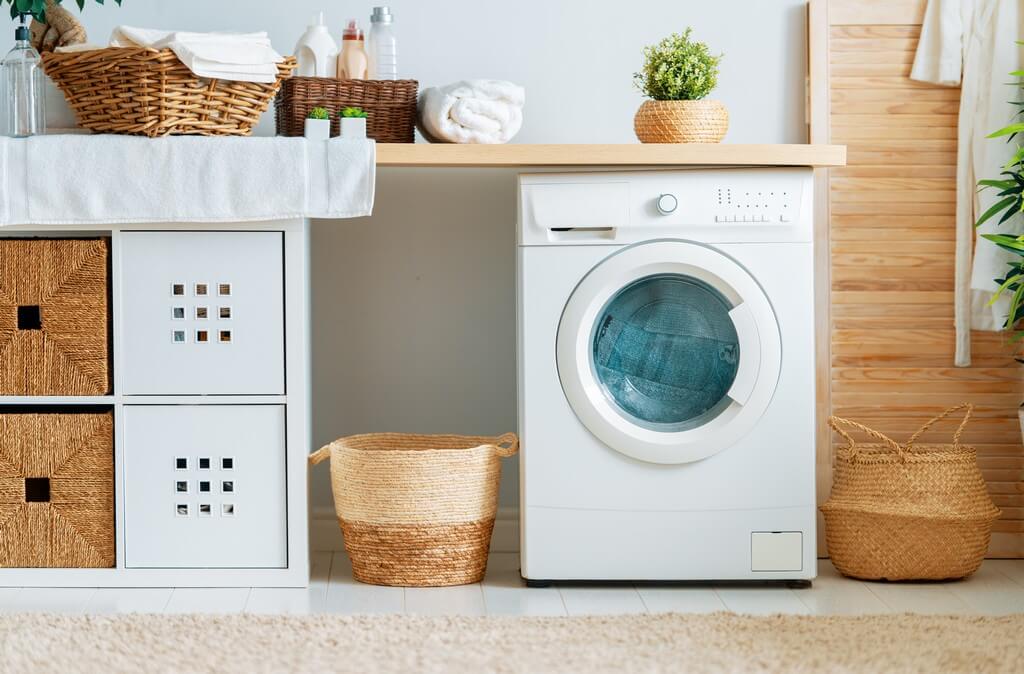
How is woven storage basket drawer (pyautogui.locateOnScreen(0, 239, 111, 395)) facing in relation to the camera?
toward the camera

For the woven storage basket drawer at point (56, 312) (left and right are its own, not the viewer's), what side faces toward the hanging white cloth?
left

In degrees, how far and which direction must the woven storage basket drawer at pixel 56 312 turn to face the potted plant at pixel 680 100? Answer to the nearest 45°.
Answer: approximately 90° to its left

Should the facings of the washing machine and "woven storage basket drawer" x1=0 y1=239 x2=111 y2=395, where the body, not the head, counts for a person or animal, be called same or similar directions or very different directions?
same or similar directions

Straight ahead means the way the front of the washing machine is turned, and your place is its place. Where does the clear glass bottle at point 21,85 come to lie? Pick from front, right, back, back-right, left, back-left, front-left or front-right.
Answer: right

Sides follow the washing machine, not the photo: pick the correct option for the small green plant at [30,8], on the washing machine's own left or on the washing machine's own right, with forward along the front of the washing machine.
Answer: on the washing machine's own right

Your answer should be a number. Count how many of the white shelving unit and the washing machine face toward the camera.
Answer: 2

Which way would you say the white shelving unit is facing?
toward the camera
